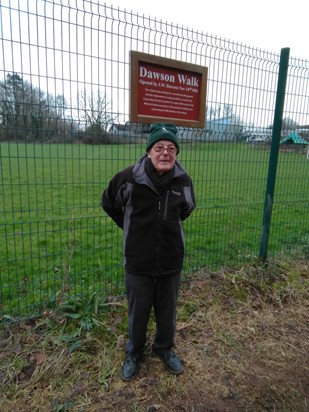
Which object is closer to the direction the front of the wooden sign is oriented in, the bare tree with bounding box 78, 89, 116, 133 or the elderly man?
the elderly man

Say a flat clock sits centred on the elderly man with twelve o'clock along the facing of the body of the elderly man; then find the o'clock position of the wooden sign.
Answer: The wooden sign is roughly at 6 o'clock from the elderly man.

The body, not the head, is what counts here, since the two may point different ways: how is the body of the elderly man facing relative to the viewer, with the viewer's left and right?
facing the viewer

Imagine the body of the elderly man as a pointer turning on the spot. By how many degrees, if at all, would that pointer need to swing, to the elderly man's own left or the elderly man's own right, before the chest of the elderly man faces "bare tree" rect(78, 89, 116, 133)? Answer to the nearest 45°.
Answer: approximately 135° to the elderly man's own right

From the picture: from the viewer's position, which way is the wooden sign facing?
facing the viewer and to the right of the viewer

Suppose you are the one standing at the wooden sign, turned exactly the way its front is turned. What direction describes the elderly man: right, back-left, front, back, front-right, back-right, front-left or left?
front-right

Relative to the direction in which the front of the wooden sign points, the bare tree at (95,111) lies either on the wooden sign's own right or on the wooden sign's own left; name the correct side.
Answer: on the wooden sign's own right

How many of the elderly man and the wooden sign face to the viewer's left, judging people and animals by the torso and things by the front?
0
